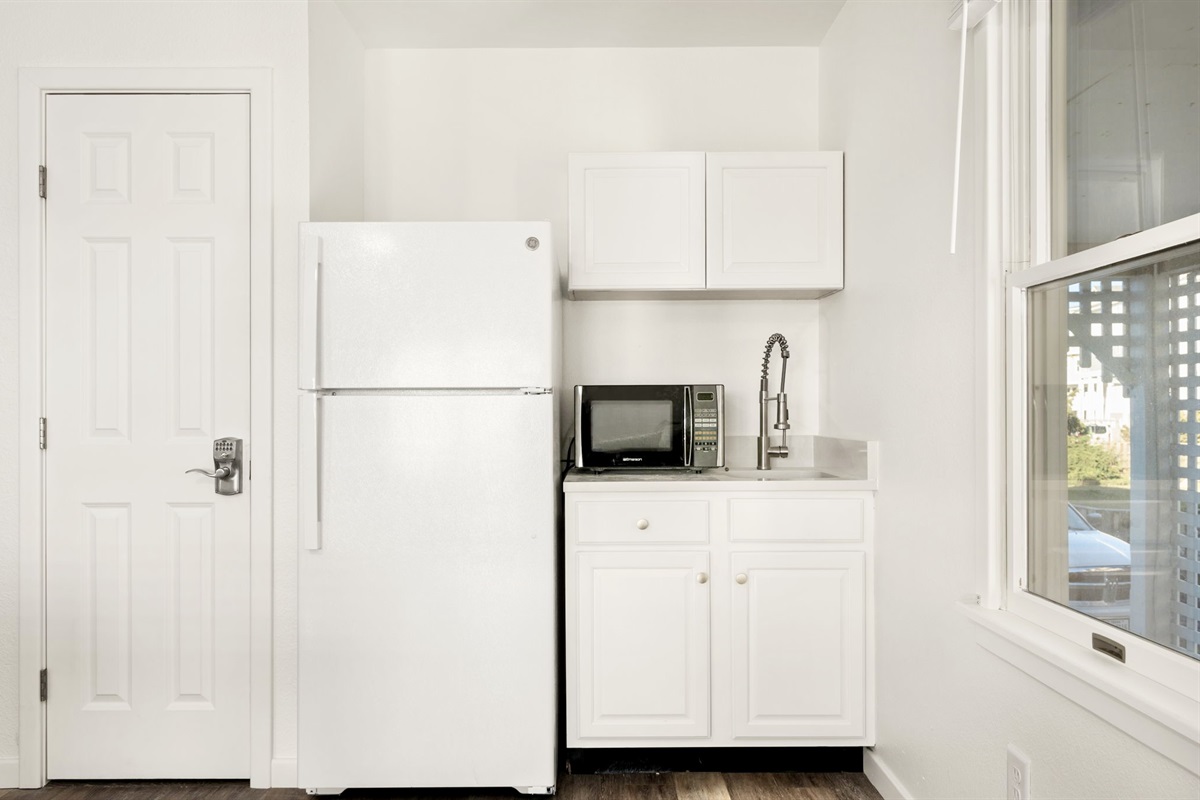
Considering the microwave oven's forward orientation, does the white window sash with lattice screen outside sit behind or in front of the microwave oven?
in front

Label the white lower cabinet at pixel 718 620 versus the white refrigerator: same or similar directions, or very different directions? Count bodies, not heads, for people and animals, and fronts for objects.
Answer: same or similar directions

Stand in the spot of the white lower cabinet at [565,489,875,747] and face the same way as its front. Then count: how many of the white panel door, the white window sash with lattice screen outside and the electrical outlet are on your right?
1

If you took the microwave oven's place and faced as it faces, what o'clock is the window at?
The window is roughly at 11 o'clock from the microwave oven.

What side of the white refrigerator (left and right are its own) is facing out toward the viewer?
front

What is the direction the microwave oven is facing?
toward the camera

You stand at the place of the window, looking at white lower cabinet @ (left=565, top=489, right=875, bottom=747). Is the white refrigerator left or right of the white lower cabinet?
left

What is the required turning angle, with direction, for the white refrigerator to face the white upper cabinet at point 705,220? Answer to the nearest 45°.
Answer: approximately 90° to its left

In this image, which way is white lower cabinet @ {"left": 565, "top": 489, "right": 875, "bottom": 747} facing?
toward the camera

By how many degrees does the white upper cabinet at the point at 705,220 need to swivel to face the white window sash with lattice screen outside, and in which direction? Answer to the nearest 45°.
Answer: approximately 45° to its left

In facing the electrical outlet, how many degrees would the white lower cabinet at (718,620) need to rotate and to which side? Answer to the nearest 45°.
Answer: approximately 45° to its left

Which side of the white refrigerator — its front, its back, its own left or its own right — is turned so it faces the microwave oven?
left

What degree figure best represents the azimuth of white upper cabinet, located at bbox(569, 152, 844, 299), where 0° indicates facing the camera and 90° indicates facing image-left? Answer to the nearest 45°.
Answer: approximately 0°

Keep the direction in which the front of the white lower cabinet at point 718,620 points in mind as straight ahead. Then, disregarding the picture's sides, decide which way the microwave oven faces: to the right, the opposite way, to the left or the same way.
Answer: the same way

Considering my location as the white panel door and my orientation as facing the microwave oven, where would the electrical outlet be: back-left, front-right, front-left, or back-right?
front-right

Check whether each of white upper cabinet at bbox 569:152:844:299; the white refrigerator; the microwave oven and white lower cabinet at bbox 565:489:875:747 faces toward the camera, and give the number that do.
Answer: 4
